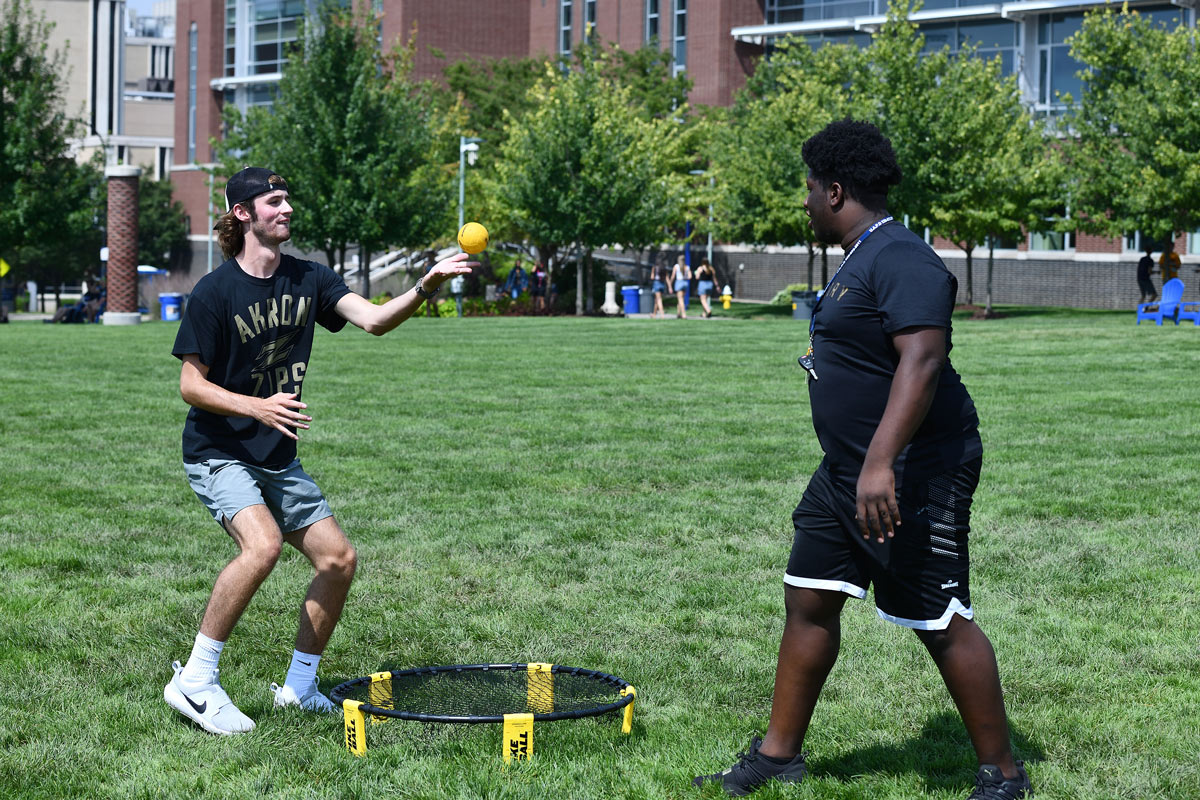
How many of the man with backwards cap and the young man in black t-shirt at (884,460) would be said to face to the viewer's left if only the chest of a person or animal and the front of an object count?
1

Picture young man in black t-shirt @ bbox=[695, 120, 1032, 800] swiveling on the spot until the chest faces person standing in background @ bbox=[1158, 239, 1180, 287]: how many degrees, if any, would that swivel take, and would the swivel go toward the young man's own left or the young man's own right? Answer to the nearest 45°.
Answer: approximately 90° to the young man's own right

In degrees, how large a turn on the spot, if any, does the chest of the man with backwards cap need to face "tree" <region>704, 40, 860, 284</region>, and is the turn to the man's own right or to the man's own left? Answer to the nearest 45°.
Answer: approximately 135° to the man's own left

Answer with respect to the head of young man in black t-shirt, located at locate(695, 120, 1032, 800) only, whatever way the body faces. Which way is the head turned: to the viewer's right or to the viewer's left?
to the viewer's left

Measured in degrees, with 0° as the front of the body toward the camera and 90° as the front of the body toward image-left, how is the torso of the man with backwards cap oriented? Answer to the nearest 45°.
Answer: approximately 315°

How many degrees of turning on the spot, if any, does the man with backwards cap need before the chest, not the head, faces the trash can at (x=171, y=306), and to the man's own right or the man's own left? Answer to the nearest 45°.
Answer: approximately 135° to the man's own left

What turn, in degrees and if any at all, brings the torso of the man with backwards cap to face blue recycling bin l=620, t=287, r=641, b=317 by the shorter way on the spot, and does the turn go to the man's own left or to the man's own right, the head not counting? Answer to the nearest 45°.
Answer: approximately 135° to the man's own left

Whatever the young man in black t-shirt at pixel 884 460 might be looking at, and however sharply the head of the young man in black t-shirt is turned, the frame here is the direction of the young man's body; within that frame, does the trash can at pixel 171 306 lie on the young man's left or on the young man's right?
on the young man's right

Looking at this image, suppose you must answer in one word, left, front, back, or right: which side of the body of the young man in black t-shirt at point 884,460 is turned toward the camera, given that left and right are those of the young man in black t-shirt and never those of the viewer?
left

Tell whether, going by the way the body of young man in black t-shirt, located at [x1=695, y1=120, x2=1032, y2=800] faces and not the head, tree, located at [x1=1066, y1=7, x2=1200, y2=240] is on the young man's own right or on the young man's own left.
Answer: on the young man's own right

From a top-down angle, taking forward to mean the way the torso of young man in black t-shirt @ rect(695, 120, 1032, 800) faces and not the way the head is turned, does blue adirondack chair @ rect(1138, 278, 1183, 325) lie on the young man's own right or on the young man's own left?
on the young man's own right
